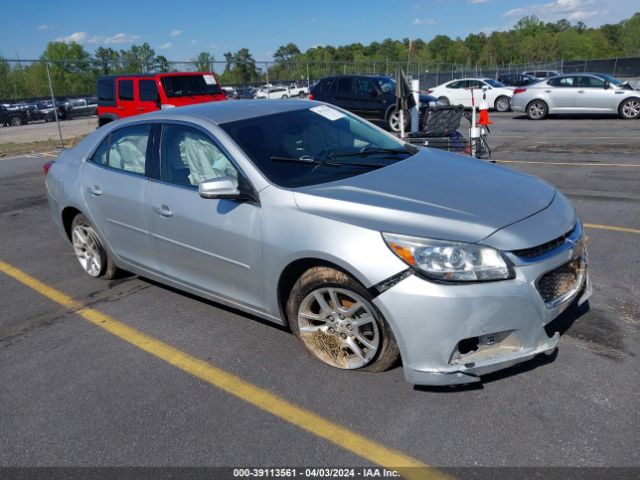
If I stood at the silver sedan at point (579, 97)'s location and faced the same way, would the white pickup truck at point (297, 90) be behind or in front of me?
behind

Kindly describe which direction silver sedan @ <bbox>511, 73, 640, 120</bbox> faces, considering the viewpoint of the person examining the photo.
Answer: facing to the right of the viewer

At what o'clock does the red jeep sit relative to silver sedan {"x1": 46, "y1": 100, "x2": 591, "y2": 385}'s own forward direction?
The red jeep is roughly at 7 o'clock from the silver sedan.

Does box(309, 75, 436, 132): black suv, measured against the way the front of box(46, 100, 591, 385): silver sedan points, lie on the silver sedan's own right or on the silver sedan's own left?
on the silver sedan's own left

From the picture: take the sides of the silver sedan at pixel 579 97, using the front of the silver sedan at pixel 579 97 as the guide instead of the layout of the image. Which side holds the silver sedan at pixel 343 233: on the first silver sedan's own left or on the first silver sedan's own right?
on the first silver sedan's own right

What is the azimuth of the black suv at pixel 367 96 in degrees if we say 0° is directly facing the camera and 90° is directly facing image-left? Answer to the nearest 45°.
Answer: approximately 315°

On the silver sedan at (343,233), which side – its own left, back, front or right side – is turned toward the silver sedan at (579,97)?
left

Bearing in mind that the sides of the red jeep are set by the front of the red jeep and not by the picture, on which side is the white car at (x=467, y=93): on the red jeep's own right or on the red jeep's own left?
on the red jeep's own left

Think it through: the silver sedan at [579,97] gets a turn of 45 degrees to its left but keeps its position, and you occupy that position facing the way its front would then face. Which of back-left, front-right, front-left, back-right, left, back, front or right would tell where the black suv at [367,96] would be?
back

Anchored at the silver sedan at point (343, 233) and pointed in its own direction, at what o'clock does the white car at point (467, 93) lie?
The white car is roughly at 8 o'clock from the silver sedan.

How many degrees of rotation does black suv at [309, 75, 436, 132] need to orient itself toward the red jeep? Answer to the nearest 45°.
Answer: approximately 135° to its right
